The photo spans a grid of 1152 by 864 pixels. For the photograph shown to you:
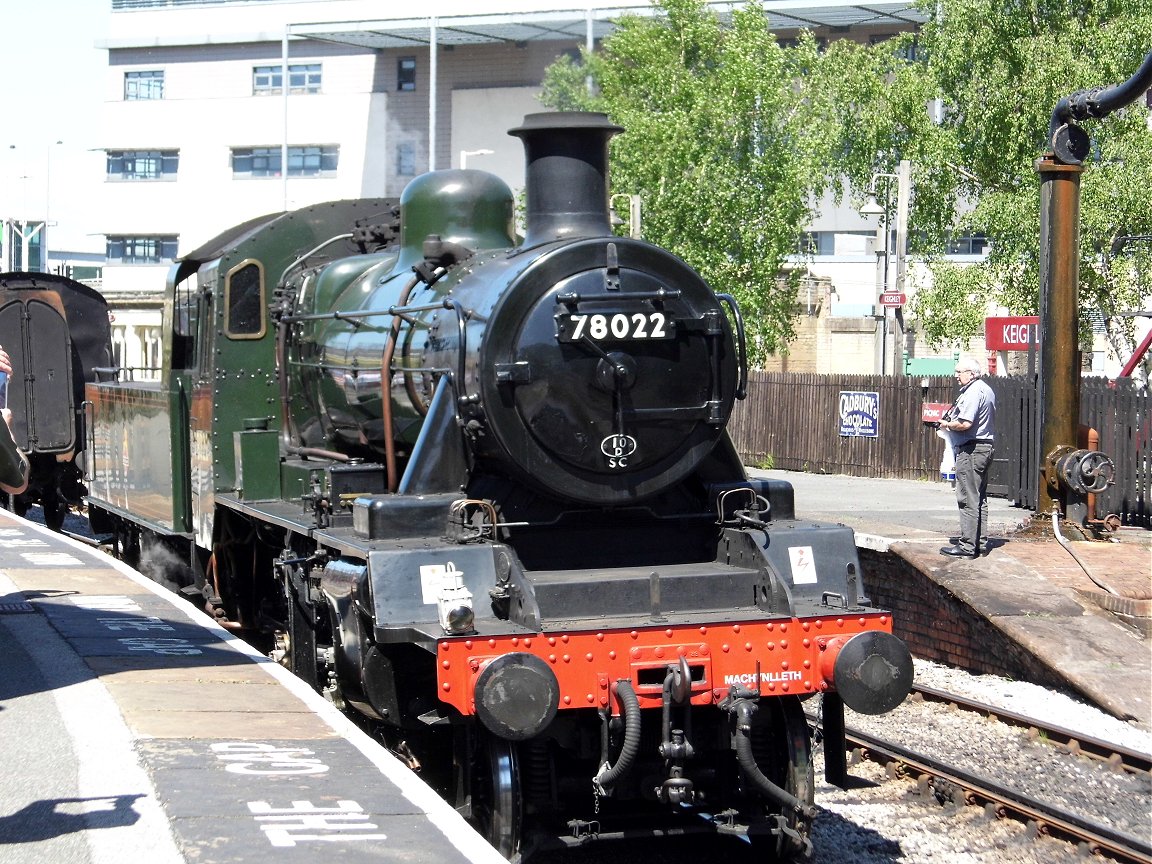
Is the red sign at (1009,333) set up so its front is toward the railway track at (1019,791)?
yes

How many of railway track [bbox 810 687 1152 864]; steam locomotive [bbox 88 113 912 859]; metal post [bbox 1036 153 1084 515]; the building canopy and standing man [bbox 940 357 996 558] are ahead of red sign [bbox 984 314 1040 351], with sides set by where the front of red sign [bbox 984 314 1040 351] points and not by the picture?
4

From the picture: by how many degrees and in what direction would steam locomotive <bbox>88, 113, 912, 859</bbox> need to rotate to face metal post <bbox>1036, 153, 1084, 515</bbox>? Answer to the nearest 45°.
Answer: approximately 90° to its left

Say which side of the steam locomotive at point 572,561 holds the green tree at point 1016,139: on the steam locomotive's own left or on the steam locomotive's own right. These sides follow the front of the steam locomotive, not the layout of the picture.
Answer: on the steam locomotive's own left

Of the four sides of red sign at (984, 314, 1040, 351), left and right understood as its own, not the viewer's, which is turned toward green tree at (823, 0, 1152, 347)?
back

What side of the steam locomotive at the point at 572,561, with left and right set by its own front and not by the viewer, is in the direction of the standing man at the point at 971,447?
left

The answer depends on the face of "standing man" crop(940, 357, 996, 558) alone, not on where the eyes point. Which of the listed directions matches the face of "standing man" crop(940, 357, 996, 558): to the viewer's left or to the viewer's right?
to the viewer's left

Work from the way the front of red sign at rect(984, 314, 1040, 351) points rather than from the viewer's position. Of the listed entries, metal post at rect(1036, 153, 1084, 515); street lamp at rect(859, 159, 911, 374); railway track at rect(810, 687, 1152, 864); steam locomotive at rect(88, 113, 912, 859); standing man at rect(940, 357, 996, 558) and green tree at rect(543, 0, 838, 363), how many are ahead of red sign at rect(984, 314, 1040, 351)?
4

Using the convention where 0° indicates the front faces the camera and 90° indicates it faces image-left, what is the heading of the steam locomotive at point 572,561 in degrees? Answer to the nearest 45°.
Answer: approximately 315°
